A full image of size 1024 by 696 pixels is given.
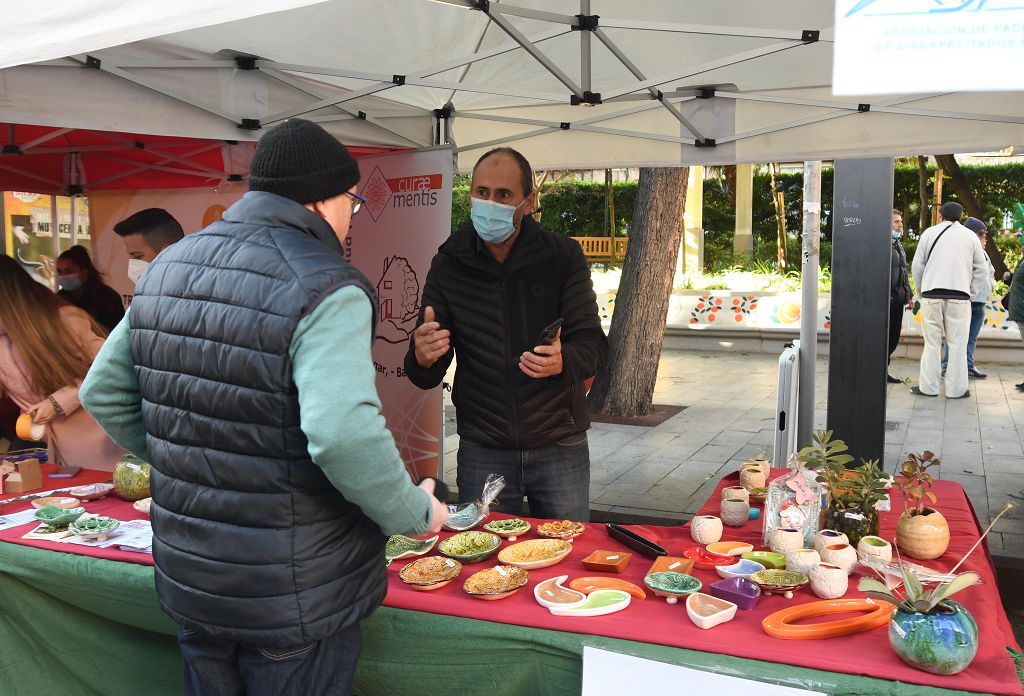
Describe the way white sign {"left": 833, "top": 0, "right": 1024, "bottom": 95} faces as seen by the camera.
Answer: facing the viewer

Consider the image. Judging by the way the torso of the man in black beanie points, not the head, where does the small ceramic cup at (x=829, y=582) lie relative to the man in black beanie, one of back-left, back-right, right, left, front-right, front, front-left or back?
front-right

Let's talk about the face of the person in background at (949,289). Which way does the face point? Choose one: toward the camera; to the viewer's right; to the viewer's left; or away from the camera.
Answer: away from the camera

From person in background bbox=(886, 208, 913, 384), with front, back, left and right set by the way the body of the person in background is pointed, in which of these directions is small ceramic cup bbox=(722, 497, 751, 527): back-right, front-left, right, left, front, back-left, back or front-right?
right

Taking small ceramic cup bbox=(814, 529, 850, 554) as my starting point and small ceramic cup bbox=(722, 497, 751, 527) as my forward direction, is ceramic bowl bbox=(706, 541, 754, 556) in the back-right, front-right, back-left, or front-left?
front-left

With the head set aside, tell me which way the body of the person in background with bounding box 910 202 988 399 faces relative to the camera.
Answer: away from the camera

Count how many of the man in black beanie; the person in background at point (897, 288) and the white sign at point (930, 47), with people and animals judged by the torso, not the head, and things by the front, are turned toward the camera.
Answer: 1

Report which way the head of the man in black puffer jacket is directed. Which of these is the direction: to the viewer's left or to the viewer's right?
to the viewer's left

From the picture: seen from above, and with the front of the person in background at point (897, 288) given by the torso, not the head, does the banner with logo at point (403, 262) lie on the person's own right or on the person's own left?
on the person's own right
